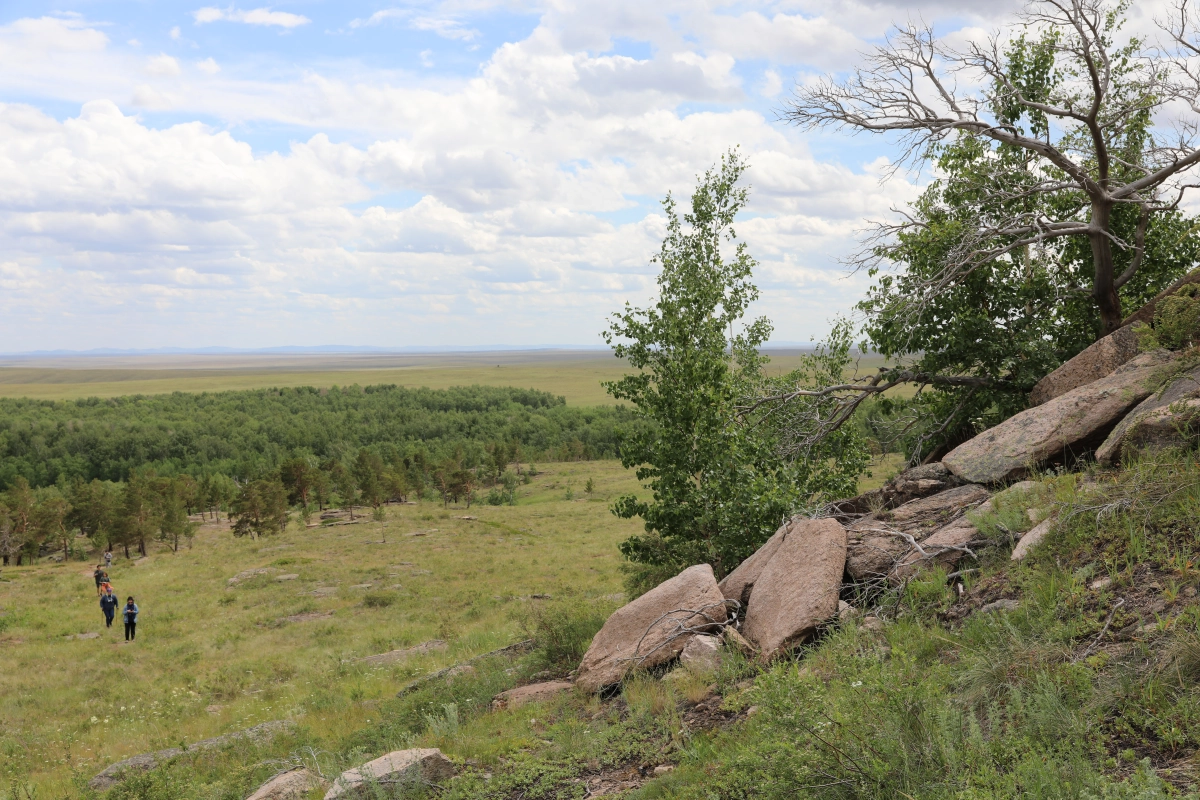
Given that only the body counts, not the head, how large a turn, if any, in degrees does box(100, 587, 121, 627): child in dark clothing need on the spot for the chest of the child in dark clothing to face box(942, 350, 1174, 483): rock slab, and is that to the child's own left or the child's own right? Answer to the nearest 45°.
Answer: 0° — they already face it

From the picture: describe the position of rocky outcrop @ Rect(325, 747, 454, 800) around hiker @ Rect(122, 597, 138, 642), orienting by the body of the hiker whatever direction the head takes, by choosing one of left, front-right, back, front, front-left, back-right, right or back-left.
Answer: front

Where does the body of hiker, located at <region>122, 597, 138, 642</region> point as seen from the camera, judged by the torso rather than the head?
toward the camera

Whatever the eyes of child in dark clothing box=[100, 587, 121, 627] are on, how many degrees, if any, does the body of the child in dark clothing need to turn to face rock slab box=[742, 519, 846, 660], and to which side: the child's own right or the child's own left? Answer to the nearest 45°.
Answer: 0° — they already face it

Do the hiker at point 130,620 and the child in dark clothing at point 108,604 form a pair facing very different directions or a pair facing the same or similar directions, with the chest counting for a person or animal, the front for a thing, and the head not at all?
same or similar directions

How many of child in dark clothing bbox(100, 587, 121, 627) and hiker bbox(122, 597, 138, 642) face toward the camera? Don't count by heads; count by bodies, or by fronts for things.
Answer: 2

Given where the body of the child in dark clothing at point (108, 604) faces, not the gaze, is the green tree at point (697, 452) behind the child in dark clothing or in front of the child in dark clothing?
in front

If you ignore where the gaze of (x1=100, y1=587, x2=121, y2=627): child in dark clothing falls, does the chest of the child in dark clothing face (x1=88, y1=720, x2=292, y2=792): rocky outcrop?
yes

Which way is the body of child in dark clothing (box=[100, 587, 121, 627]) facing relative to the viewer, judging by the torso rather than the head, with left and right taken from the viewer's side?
facing the viewer

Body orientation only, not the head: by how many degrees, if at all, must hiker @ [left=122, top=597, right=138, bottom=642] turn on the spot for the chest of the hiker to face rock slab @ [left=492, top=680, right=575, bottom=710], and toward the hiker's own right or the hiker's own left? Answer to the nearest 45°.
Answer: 0° — they already face it
